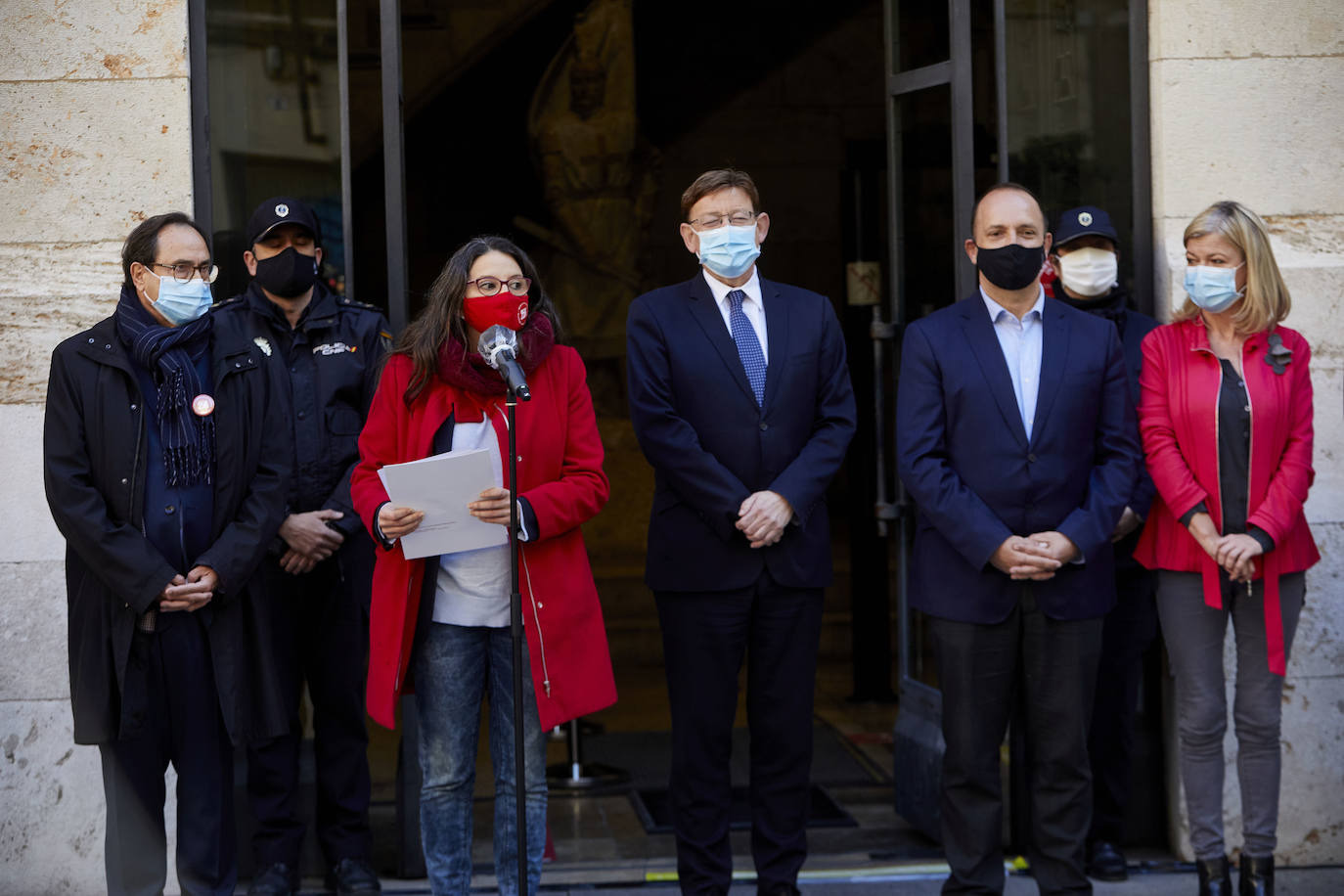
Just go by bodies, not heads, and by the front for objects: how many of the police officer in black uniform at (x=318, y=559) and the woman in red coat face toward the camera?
2

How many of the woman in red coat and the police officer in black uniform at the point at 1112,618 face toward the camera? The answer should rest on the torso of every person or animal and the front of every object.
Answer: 2

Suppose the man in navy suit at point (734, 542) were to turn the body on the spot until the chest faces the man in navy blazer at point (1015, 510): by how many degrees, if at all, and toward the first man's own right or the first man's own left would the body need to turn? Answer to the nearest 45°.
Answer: approximately 90° to the first man's own left

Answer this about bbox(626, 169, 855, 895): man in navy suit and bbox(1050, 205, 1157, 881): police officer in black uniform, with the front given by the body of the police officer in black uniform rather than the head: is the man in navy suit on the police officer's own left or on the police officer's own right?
on the police officer's own right

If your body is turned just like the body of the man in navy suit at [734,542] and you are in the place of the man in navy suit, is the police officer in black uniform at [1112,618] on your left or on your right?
on your left

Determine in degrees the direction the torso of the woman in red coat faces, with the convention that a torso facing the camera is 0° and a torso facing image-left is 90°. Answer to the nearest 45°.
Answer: approximately 0°

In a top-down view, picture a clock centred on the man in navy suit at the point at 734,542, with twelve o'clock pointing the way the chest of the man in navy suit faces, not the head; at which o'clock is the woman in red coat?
The woman in red coat is roughly at 2 o'clock from the man in navy suit.
